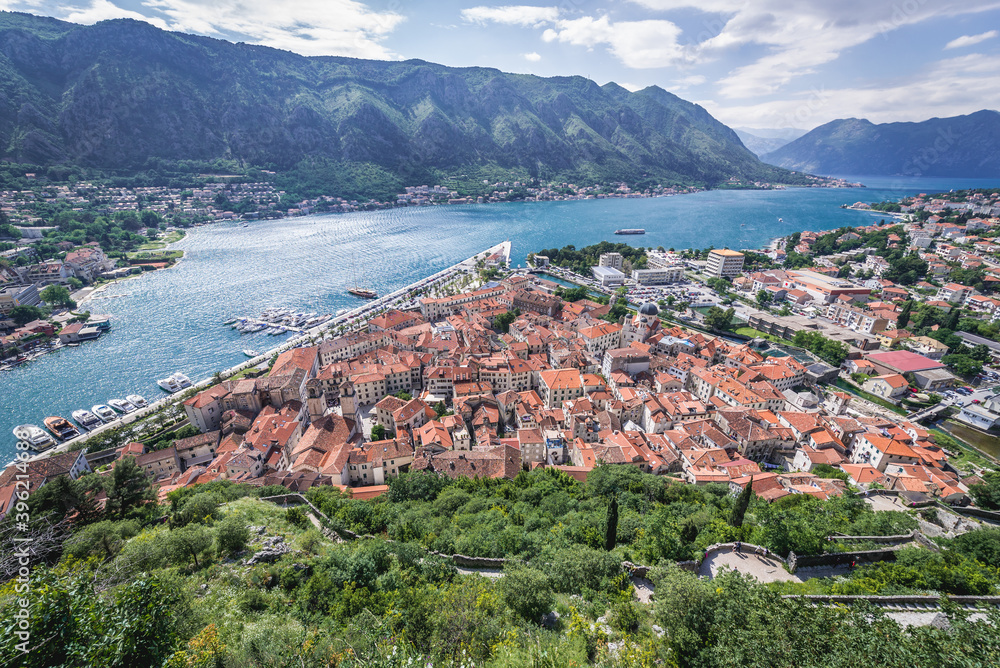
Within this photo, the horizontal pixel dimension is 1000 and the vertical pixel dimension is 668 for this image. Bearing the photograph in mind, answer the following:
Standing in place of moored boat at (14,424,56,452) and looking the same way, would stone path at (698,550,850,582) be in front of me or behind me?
behind

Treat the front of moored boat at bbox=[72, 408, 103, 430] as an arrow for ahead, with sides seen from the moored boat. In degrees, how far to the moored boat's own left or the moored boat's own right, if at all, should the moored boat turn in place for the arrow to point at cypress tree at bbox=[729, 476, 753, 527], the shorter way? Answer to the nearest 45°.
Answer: approximately 180°

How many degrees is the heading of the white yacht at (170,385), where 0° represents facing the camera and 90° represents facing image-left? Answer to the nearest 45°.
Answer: approximately 135°

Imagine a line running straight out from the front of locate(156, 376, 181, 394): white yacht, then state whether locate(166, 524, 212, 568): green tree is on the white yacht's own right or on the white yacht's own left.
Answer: on the white yacht's own left

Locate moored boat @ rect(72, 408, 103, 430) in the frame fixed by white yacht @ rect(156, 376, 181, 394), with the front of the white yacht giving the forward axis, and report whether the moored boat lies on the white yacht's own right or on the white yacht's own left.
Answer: on the white yacht's own left

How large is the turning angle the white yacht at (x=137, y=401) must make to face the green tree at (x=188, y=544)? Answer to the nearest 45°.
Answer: approximately 135° to its left

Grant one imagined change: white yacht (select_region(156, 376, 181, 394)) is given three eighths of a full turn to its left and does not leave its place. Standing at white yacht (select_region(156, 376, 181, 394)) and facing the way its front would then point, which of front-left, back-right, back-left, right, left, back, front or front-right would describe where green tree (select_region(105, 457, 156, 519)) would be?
front

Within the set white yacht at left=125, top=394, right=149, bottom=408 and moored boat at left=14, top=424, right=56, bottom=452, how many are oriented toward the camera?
0
